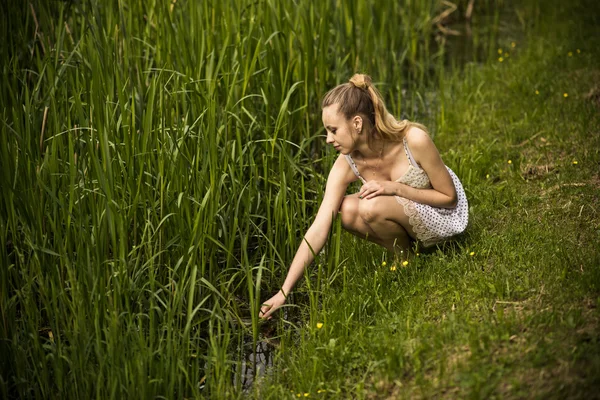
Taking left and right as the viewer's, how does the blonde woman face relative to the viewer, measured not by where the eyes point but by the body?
facing the viewer and to the left of the viewer
